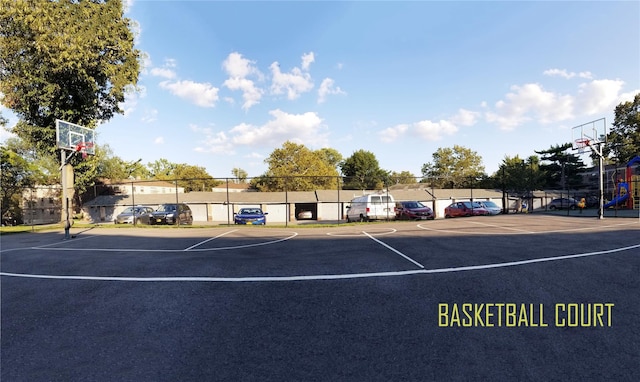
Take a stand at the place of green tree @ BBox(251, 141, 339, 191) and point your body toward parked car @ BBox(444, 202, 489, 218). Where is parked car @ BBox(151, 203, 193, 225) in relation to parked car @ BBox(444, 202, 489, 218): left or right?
right

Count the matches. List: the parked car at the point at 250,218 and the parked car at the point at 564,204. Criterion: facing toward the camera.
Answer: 1

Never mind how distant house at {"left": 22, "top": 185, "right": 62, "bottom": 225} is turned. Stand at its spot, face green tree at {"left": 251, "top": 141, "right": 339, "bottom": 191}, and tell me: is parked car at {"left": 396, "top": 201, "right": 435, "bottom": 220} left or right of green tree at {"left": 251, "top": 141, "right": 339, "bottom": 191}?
right

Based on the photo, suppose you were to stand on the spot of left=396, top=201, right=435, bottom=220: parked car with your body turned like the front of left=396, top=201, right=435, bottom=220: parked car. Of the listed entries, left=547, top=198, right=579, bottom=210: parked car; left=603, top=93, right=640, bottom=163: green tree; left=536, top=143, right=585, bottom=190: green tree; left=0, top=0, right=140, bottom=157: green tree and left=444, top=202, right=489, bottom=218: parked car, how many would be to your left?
4

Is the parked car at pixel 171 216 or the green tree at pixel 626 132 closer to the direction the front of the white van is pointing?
the parked car

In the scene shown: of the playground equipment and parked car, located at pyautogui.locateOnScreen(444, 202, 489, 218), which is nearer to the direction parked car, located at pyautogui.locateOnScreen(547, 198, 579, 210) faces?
the parked car

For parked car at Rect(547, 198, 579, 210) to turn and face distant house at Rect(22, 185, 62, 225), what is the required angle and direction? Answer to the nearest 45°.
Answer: approximately 45° to its left

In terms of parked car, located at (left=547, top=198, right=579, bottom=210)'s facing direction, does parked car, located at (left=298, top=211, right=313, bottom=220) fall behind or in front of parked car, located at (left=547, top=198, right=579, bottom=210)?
in front
